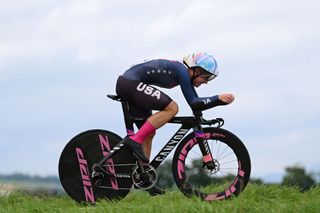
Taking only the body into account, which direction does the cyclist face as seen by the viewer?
to the viewer's right

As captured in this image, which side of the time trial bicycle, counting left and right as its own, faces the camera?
right

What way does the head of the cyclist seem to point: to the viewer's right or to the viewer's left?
to the viewer's right
